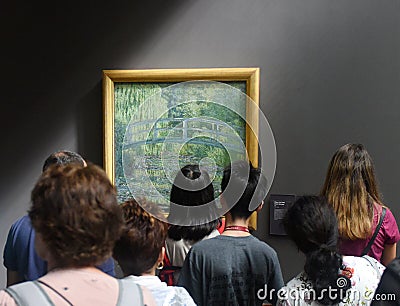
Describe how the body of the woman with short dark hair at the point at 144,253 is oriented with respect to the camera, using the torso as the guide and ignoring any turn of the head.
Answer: away from the camera

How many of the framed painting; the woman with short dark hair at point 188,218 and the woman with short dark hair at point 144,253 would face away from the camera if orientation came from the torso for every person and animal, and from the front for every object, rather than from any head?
2

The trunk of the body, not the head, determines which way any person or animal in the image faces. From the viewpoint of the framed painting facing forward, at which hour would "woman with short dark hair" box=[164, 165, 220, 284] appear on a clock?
The woman with short dark hair is roughly at 12 o'clock from the framed painting.

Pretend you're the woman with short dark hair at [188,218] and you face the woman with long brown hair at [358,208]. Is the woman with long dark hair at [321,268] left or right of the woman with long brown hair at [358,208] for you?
right

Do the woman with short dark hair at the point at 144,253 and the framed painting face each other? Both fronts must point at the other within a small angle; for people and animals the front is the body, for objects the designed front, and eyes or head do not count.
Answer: yes

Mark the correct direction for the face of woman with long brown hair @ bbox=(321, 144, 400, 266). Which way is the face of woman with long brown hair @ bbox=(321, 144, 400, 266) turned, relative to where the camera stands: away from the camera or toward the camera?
away from the camera

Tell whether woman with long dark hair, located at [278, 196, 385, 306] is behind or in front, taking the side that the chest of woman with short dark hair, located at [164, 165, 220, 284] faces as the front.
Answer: behind

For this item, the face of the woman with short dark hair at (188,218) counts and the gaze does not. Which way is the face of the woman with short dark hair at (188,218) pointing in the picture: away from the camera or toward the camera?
away from the camera

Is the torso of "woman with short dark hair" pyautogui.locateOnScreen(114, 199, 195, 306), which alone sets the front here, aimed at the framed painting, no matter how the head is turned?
yes

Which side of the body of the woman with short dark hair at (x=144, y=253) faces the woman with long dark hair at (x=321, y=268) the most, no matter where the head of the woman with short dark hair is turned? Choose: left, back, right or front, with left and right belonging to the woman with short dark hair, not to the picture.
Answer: right

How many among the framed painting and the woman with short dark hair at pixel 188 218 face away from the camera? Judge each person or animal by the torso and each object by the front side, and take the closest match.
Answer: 1

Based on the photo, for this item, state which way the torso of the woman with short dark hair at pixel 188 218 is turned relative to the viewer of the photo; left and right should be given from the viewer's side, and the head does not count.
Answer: facing away from the viewer

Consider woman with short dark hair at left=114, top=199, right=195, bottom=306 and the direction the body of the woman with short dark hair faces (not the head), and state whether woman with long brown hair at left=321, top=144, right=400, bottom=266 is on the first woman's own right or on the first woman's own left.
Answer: on the first woman's own right

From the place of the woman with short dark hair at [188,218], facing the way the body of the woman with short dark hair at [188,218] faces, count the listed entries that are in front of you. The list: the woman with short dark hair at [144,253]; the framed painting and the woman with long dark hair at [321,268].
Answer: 1

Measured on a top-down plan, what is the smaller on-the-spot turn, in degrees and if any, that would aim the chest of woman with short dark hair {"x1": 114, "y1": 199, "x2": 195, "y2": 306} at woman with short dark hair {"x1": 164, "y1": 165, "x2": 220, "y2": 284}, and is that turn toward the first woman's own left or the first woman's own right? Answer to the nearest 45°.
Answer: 0° — they already face them

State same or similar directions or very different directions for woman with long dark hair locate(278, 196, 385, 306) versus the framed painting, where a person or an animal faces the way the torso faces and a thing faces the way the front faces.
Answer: very different directions

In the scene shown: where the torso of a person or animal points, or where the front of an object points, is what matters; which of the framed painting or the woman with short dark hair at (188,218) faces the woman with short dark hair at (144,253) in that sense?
the framed painting

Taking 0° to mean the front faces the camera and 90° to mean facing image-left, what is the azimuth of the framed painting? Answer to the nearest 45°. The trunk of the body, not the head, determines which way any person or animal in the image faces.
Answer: approximately 0°

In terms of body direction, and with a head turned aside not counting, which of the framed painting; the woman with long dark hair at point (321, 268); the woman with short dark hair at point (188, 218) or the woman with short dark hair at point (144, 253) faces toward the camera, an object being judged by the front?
the framed painting
